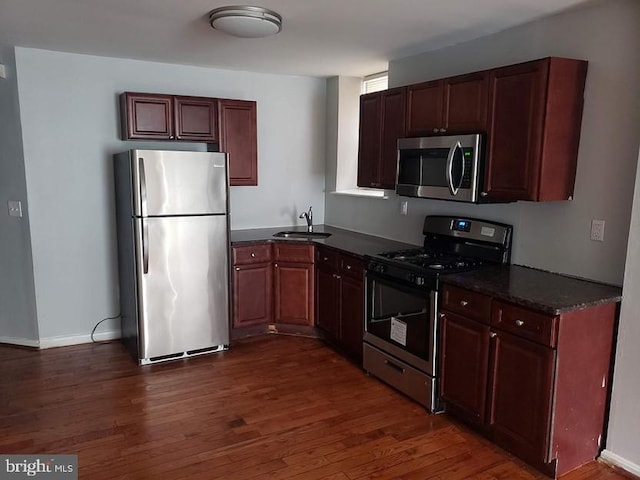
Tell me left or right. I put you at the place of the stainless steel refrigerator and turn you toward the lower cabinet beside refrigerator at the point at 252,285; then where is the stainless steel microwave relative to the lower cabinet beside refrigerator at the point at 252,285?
right

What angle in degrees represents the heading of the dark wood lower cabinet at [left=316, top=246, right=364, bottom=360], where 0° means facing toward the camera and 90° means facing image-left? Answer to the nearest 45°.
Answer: approximately 45°

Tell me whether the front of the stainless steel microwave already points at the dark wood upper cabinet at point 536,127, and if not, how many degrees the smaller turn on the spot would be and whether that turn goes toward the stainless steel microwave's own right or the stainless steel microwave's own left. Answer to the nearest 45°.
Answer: approximately 90° to the stainless steel microwave's own left

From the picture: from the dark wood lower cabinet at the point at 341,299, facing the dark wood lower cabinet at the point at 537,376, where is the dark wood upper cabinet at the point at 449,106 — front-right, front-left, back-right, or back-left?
front-left

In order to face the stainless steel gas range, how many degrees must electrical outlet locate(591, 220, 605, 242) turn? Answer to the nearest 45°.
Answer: approximately 45° to its right

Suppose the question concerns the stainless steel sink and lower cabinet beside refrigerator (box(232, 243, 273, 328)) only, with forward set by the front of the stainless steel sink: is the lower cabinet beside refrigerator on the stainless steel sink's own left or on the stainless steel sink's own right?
on the stainless steel sink's own right

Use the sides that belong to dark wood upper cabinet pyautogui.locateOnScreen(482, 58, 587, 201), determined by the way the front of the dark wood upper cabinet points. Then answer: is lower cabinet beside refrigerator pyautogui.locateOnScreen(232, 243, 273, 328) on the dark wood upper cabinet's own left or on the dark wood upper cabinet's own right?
on the dark wood upper cabinet's own right

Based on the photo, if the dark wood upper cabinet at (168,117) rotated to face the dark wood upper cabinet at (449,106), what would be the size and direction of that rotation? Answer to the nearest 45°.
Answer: approximately 45° to its left

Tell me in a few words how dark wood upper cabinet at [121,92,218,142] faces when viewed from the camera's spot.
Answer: facing the viewer

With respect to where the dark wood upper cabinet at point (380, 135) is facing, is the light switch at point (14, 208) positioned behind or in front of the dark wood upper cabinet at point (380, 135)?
in front

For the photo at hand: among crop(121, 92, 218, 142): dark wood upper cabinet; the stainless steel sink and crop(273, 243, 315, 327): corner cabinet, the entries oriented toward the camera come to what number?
3

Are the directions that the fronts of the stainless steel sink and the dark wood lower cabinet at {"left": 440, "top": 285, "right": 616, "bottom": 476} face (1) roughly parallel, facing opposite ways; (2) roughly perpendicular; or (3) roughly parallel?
roughly perpendicular

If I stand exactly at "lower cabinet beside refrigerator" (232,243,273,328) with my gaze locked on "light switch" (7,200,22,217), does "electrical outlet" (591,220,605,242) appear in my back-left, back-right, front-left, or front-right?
back-left

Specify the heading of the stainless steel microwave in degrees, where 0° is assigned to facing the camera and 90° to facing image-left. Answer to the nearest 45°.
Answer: approximately 45°
